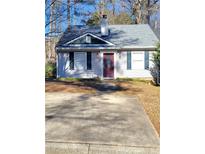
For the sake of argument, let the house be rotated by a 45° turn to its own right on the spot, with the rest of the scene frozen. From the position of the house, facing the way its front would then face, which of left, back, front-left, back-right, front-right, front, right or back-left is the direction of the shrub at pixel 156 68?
left

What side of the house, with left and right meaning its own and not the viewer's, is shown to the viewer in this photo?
front
